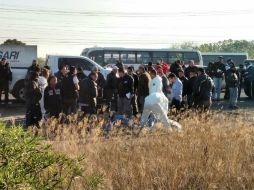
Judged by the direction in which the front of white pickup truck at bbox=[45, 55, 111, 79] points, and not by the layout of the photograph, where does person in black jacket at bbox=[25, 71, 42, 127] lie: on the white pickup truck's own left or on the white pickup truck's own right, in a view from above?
on the white pickup truck's own right

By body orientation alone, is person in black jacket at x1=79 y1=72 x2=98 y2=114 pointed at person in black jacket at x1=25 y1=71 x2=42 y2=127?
no

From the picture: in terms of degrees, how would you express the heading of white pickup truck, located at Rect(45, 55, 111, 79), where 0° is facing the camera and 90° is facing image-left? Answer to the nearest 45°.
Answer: approximately 270°

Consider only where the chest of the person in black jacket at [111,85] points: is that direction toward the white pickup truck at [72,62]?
no
